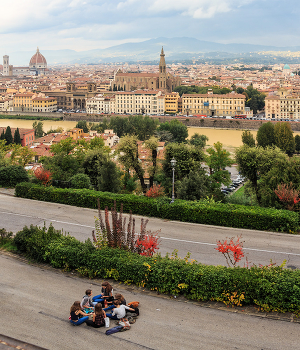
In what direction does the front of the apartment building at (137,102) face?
toward the camera

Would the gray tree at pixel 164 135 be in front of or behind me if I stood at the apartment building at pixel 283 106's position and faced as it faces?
in front

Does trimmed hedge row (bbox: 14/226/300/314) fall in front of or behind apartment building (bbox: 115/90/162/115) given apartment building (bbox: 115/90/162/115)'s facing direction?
in front

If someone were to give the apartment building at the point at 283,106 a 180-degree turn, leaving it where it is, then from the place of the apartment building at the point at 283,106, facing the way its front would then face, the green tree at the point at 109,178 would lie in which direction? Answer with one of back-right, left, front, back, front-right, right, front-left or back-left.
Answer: back

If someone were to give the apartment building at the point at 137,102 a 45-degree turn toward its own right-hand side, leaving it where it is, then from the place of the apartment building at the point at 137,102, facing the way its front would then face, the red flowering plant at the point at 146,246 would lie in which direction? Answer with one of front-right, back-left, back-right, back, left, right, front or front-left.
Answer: front-left

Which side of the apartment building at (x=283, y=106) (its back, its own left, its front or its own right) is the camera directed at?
front

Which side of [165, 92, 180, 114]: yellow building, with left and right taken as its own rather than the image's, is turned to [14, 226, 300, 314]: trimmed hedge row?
front

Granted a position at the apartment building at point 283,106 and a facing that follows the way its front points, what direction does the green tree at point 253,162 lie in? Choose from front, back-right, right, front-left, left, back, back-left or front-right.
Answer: front

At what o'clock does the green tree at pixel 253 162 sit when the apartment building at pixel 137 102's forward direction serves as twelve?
The green tree is roughly at 12 o'clock from the apartment building.

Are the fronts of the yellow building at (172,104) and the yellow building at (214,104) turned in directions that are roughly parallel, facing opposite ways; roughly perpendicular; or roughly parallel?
roughly parallel

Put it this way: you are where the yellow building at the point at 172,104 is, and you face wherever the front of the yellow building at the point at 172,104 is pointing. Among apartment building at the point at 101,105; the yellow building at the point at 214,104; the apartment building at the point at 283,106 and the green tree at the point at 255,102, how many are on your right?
1

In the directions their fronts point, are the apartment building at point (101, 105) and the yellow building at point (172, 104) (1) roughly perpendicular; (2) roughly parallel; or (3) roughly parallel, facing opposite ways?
roughly parallel

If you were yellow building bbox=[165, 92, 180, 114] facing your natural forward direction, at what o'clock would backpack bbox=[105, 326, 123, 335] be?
The backpack is roughly at 12 o'clock from the yellow building.

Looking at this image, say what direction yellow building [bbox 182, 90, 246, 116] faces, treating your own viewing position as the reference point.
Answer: facing the viewer

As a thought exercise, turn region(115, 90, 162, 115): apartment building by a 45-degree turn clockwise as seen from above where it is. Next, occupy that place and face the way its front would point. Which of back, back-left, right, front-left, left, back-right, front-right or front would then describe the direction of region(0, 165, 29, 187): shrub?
front-left
